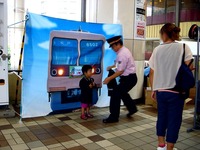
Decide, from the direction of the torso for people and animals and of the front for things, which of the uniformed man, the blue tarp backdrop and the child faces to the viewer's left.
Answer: the uniformed man

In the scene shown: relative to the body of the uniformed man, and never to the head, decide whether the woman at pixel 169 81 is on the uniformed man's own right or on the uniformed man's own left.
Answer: on the uniformed man's own left

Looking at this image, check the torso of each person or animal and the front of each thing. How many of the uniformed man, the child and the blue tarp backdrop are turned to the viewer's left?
1

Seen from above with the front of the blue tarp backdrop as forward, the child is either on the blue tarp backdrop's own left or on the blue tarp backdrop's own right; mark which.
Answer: on the blue tarp backdrop's own left

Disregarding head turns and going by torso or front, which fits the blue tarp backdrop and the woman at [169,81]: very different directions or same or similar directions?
very different directions

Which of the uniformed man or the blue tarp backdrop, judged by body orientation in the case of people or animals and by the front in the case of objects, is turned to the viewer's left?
the uniformed man

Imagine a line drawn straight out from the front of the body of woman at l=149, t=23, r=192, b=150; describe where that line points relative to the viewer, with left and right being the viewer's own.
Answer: facing away from the viewer and to the left of the viewer

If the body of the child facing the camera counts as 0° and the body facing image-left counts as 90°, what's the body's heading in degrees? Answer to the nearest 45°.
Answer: approximately 315°

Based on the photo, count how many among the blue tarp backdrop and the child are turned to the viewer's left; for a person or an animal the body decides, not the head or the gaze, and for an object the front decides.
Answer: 0

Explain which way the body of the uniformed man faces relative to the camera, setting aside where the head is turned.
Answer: to the viewer's left

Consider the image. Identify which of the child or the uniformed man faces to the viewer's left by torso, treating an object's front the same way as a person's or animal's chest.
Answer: the uniformed man
